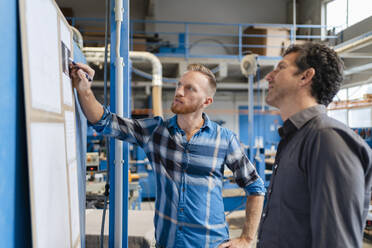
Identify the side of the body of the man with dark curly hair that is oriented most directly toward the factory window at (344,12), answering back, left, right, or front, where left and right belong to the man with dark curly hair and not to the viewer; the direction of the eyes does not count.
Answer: right

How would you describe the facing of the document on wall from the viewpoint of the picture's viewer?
facing to the right of the viewer

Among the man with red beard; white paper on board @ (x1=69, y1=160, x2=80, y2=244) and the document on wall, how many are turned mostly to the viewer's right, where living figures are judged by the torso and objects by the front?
2

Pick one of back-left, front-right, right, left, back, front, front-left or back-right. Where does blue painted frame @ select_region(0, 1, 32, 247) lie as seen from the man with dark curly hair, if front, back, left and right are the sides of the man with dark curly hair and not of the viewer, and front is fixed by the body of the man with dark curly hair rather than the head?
front-left

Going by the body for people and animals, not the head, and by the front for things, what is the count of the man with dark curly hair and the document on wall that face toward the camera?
0

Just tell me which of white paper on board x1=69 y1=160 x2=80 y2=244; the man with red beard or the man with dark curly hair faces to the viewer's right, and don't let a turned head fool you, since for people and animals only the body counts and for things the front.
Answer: the white paper on board

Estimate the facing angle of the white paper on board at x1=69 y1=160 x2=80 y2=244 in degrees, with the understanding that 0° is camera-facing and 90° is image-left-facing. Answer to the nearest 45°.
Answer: approximately 270°

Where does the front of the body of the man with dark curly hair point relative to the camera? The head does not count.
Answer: to the viewer's left

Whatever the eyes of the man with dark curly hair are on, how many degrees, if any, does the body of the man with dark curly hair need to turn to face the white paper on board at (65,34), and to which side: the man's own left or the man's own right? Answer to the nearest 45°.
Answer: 0° — they already face it

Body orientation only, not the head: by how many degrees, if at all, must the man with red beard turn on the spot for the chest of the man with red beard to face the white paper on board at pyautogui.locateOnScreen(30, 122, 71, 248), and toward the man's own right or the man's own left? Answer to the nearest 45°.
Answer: approximately 45° to the man's own right

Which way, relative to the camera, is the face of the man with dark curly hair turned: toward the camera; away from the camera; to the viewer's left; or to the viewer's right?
to the viewer's left
